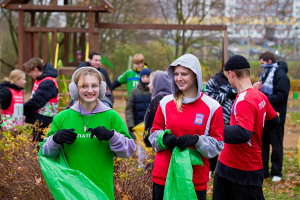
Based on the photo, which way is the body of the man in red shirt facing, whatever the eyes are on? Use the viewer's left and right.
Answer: facing away from the viewer and to the left of the viewer

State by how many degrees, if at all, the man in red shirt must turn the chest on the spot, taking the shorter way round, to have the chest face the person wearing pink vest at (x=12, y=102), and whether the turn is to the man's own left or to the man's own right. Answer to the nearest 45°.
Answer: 0° — they already face them

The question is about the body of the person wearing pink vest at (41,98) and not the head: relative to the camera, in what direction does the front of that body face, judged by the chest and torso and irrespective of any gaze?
to the viewer's left

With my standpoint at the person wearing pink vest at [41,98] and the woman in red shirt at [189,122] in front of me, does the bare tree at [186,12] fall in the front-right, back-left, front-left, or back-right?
back-left

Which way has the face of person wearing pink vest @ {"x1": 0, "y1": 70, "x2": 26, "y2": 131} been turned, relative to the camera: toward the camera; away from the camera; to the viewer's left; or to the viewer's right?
to the viewer's right

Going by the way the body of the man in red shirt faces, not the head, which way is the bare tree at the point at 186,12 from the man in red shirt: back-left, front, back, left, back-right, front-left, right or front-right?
front-right

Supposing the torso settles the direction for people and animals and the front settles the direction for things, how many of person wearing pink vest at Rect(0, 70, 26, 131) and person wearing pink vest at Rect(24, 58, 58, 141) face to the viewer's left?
1

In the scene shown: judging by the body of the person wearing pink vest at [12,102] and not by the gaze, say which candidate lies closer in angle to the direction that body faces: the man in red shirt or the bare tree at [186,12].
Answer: the man in red shirt

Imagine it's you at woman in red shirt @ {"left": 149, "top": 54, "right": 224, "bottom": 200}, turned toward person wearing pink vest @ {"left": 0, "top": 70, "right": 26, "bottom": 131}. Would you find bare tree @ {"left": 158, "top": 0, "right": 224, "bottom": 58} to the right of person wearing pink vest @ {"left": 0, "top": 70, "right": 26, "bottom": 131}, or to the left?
right
